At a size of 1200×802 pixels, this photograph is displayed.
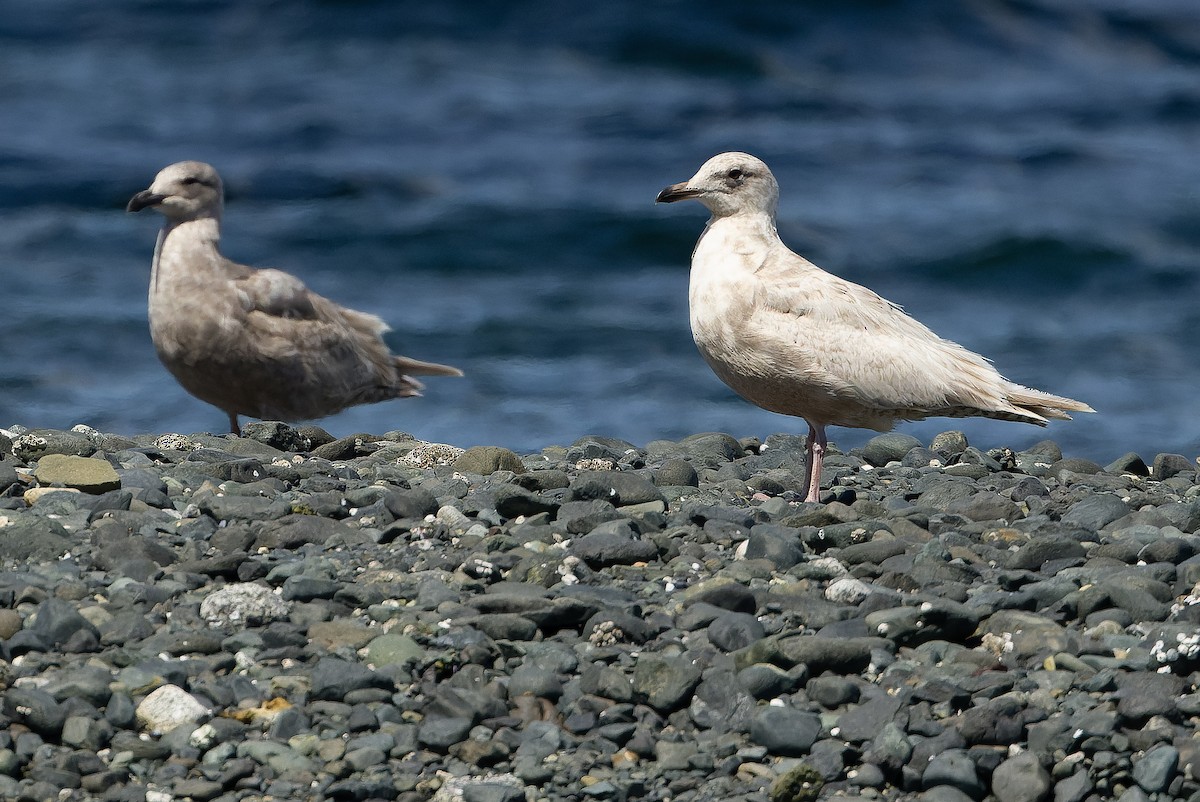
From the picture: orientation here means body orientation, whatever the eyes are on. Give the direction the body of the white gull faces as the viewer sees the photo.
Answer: to the viewer's left

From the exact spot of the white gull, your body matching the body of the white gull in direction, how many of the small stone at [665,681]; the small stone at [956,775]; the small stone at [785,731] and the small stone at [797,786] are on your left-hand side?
4

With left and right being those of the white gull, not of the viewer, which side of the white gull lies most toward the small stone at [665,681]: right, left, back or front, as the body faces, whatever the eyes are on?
left

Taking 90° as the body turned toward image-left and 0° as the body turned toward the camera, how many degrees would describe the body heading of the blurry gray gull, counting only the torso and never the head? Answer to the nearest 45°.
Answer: approximately 90°

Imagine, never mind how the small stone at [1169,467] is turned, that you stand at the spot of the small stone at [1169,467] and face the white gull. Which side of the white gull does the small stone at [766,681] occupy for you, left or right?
left

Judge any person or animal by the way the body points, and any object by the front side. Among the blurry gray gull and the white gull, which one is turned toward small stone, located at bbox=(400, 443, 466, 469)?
the white gull

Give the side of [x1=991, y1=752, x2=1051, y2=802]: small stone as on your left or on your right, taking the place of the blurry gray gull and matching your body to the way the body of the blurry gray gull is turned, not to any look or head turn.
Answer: on your left

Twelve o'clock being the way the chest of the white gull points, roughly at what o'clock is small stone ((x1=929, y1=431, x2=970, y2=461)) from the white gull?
The small stone is roughly at 4 o'clock from the white gull.

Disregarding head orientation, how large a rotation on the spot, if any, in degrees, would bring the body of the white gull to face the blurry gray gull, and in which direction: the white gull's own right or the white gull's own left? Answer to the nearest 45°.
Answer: approximately 45° to the white gull's own right

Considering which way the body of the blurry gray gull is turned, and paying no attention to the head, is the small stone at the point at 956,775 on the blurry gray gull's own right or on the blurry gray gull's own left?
on the blurry gray gull's own left

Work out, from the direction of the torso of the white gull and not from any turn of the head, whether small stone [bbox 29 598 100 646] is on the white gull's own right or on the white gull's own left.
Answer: on the white gull's own left

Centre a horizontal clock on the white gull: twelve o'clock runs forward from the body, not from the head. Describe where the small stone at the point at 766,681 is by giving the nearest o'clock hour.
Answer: The small stone is roughly at 9 o'clock from the white gull.

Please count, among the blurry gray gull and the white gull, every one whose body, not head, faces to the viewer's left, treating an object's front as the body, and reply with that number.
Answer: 2
